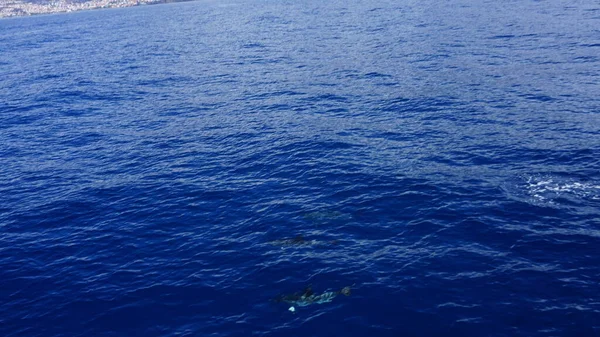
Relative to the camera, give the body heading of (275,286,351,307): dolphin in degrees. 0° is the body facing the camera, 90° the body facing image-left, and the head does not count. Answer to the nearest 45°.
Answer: approximately 90°

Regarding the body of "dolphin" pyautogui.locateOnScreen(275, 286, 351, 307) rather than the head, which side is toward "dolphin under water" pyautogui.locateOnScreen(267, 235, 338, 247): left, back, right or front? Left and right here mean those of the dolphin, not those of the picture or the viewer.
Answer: right
